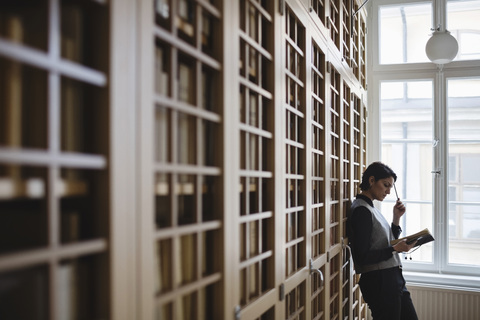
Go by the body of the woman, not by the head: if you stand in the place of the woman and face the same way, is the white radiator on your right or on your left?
on your left

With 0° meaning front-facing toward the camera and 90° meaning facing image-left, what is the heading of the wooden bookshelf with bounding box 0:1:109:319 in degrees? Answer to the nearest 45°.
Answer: approximately 315°

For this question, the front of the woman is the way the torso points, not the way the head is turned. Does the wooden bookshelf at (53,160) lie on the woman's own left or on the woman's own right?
on the woman's own right

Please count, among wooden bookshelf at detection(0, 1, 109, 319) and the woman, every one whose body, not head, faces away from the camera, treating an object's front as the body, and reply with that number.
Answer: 0

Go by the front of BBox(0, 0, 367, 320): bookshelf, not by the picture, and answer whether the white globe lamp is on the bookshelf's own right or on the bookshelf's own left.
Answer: on the bookshelf's own left

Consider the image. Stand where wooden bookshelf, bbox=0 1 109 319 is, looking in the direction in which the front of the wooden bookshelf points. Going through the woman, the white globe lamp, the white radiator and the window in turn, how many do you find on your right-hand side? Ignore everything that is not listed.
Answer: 0

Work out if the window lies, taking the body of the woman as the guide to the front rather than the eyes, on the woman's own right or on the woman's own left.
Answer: on the woman's own left

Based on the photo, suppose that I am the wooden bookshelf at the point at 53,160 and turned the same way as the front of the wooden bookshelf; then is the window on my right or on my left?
on my left

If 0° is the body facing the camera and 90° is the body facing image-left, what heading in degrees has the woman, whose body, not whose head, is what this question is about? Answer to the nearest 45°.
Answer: approximately 270°

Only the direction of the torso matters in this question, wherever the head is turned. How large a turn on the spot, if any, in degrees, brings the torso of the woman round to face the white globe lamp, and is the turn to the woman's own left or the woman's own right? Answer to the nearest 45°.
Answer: approximately 90° to the woman's own left

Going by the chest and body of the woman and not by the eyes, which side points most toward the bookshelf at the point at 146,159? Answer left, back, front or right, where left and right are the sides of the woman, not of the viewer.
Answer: right

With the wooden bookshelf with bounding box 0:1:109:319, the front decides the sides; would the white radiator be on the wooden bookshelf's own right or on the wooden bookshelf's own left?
on the wooden bookshelf's own left

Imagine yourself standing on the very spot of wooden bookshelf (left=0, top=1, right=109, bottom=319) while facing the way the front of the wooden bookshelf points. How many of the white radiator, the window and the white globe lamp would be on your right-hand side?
0
